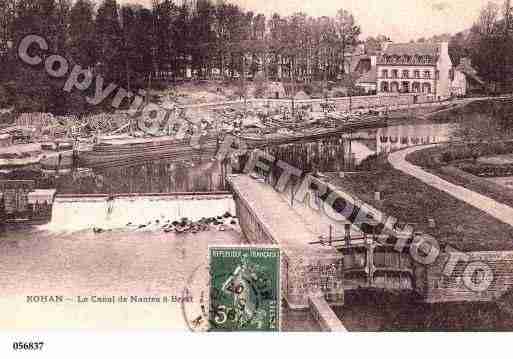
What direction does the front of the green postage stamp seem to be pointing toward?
toward the camera
